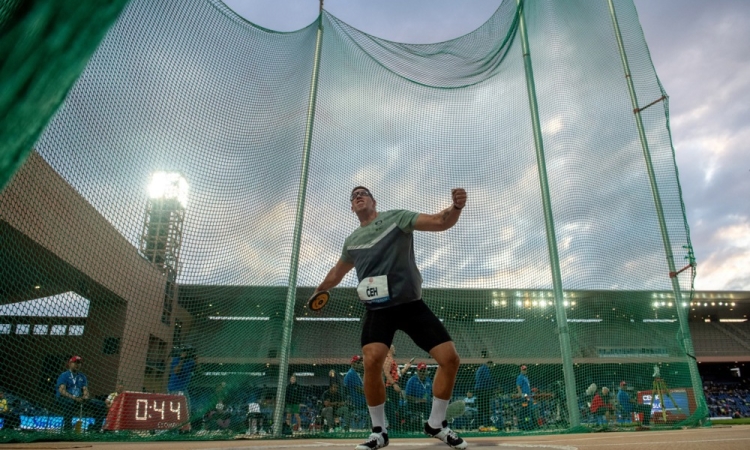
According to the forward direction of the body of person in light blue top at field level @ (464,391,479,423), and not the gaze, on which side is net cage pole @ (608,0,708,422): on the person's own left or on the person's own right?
on the person's own left

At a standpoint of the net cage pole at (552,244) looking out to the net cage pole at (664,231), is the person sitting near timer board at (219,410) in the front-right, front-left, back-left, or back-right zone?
back-left

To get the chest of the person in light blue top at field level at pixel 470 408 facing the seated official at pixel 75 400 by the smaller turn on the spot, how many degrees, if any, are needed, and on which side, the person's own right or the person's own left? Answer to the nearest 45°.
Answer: approximately 45° to the person's own right

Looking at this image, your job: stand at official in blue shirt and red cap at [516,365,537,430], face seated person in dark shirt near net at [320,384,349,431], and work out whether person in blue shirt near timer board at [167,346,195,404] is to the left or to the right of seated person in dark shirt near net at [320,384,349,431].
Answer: left

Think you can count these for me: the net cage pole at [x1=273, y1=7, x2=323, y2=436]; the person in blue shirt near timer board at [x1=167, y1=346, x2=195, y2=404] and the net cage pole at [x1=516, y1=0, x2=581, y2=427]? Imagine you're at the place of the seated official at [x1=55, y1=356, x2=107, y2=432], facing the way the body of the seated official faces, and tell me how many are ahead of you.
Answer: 3

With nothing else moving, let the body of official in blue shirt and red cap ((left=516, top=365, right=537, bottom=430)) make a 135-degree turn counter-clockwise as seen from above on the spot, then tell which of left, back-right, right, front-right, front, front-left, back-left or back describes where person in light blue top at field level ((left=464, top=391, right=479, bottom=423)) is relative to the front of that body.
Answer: left

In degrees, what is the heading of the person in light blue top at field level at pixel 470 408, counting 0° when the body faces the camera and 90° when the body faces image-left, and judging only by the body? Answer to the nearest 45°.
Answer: approximately 0°

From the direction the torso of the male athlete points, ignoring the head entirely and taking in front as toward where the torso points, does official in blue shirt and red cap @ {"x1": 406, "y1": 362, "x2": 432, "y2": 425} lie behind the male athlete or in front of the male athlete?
behind

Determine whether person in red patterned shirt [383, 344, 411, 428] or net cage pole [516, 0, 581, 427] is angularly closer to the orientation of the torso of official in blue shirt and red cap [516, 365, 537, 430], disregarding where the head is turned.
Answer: the net cage pole

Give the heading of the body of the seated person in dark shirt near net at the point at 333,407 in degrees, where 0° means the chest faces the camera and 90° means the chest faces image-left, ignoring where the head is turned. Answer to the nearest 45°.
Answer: approximately 0°
